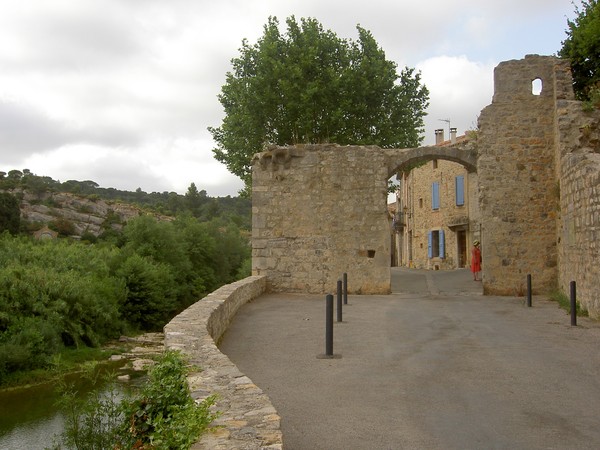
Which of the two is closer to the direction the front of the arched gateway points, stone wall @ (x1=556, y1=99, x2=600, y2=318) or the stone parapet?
the stone parapet

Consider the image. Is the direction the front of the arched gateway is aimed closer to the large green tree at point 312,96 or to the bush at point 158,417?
the bush

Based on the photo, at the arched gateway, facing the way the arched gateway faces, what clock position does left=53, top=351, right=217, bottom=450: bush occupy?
The bush is roughly at 12 o'clock from the arched gateway.

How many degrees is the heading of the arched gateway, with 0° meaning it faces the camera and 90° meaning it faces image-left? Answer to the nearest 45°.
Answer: approximately 0°

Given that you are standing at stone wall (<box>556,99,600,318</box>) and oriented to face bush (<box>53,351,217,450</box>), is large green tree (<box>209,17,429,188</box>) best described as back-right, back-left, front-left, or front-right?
back-right

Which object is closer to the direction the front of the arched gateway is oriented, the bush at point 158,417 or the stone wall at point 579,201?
the bush

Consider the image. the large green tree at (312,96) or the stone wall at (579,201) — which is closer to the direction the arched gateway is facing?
the stone wall

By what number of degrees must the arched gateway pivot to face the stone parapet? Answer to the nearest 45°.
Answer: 0° — it already faces it

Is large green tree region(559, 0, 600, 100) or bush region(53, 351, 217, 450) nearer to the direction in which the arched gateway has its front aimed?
the bush

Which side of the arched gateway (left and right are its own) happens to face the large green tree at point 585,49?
left

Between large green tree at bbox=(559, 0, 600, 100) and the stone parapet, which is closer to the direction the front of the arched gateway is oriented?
the stone parapet

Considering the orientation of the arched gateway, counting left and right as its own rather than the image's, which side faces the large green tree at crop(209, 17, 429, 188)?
back
